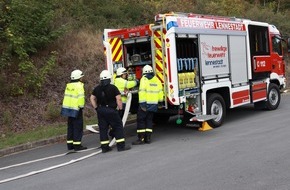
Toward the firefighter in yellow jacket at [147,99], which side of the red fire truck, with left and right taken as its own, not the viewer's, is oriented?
back

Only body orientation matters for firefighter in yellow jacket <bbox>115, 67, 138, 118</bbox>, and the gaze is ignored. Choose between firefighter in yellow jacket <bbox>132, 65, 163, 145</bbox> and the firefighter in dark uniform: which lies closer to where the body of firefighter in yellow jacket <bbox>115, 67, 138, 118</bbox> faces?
the firefighter in yellow jacket

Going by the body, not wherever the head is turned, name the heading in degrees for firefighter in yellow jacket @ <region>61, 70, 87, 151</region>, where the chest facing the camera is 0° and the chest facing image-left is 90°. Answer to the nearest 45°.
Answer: approximately 225°

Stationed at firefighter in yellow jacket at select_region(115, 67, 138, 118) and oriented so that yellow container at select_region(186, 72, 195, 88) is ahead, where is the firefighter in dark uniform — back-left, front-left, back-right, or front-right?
back-right

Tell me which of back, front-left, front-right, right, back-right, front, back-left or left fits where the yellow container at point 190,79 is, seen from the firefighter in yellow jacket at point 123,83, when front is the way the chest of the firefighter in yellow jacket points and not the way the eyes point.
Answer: front

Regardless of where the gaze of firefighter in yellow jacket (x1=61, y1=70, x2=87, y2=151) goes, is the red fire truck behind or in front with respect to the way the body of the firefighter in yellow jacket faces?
in front

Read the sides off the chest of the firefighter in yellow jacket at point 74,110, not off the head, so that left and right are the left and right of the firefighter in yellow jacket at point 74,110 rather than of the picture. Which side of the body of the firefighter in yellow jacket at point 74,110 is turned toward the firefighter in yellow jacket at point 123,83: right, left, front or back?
front

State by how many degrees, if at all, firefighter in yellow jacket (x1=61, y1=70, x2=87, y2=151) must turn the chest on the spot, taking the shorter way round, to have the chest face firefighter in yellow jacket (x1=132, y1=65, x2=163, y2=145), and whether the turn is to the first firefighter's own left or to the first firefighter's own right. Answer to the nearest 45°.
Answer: approximately 45° to the first firefighter's own right

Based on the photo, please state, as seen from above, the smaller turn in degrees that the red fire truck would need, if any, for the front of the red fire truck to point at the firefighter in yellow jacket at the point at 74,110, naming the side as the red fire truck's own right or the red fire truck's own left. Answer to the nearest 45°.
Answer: approximately 180°

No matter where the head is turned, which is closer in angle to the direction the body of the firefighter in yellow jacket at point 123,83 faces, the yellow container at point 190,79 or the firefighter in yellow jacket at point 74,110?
the yellow container
